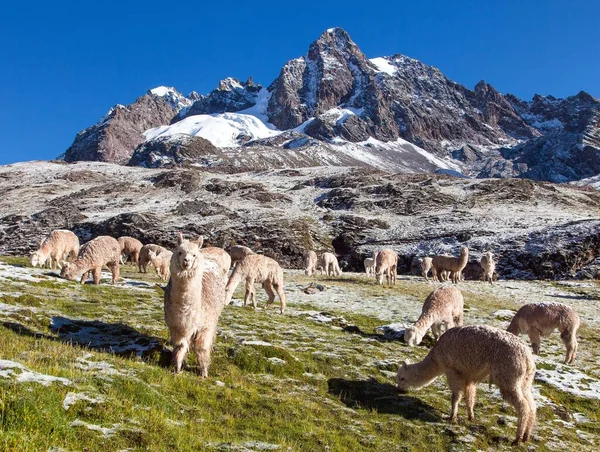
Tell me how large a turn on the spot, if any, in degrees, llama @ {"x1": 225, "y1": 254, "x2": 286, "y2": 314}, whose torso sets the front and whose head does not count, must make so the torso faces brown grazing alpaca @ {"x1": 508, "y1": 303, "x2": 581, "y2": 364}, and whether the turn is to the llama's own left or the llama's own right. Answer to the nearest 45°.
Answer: approximately 180°

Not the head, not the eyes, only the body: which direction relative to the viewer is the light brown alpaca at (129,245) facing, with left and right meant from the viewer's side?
facing to the left of the viewer

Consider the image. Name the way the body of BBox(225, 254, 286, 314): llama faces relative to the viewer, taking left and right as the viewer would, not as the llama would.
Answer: facing to the left of the viewer

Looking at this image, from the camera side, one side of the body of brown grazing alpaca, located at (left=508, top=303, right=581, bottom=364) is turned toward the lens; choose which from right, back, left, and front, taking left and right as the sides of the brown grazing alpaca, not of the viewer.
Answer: left
